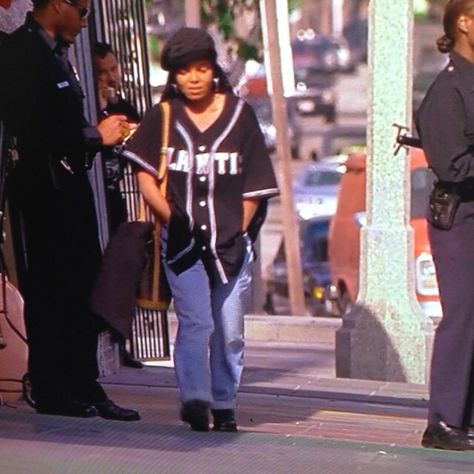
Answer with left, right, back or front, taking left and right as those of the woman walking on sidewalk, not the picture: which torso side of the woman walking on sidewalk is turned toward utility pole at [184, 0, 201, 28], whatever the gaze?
back

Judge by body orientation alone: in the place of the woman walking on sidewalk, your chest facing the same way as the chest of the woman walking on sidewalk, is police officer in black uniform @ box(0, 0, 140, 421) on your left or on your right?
on your right

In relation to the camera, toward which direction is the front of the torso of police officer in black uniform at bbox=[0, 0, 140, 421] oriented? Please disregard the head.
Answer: to the viewer's right

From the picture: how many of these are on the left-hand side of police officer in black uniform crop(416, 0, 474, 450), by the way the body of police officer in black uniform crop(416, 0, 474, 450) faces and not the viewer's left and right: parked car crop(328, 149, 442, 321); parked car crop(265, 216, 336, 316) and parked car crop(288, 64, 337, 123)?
3

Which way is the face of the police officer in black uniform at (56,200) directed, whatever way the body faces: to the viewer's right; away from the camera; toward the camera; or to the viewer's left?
to the viewer's right

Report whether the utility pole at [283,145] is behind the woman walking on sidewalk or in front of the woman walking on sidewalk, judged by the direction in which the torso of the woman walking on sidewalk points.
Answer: behind
